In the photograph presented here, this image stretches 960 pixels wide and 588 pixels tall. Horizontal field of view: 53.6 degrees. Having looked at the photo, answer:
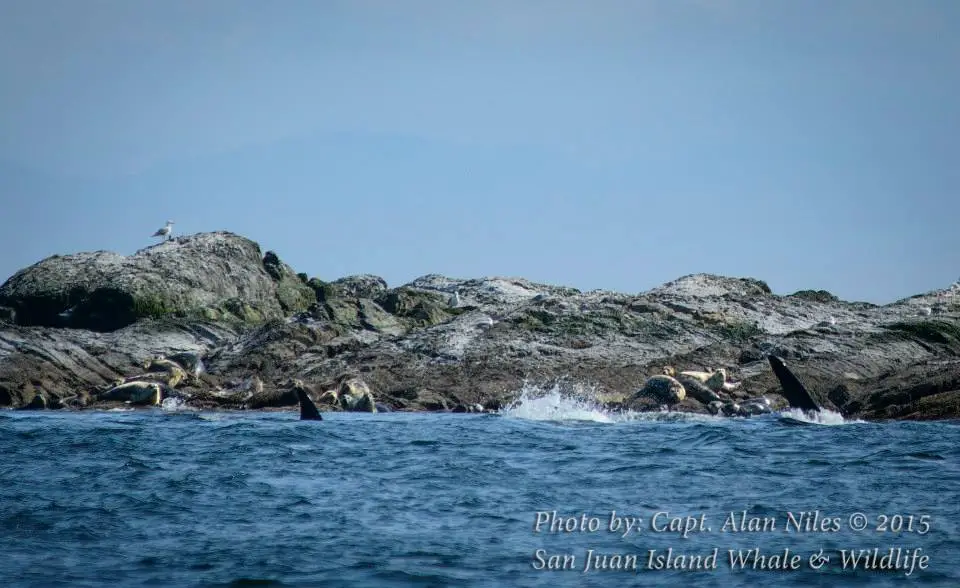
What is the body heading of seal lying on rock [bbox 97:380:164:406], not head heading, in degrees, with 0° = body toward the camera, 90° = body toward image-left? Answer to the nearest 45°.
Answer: approximately 270°

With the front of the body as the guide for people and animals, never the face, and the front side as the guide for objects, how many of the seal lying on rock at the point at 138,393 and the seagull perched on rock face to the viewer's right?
2

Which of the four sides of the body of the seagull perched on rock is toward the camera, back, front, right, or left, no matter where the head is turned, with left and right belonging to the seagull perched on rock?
right

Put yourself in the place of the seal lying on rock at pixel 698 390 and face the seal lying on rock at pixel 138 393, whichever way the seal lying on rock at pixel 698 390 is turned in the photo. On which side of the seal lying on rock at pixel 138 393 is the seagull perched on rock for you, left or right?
right

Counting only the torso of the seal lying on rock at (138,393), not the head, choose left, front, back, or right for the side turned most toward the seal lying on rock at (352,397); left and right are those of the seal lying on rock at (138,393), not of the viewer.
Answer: front

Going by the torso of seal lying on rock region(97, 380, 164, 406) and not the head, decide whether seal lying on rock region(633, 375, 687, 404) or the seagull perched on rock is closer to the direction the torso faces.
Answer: the seal lying on rock

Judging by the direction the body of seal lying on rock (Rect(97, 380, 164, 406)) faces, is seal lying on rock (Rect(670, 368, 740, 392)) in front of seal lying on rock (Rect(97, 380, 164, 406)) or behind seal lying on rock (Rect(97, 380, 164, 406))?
in front

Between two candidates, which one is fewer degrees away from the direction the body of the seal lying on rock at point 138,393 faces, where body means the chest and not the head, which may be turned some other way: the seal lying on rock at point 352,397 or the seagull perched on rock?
the seal lying on rock

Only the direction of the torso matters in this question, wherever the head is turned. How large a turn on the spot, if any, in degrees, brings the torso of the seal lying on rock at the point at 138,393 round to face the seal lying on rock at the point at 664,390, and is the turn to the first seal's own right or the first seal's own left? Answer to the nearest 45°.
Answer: approximately 45° to the first seal's own right
